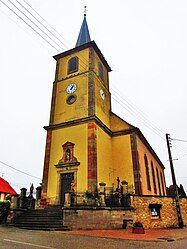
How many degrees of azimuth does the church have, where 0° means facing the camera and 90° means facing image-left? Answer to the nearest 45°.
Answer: approximately 45°

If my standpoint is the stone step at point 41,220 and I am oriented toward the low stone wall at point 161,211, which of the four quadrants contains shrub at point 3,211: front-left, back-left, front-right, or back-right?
back-left
